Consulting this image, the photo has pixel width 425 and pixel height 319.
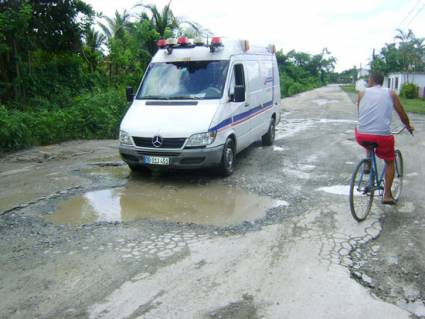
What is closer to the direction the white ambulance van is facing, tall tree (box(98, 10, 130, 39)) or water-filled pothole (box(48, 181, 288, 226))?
the water-filled pothole

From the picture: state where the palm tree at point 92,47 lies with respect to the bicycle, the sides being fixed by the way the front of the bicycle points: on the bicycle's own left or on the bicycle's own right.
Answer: on the bicycle's own left

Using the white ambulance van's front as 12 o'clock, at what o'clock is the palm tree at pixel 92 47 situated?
The palm tree is roughly at 4 o'clock from the white ambulance van.

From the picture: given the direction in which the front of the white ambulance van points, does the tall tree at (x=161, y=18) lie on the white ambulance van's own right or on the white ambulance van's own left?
on the white ambulance van's own right

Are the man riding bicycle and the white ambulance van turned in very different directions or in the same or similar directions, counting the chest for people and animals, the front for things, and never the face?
very different directions

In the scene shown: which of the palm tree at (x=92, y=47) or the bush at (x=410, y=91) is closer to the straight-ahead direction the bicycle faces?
the bush

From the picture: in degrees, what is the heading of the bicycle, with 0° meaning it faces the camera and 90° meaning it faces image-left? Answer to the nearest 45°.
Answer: approximately 225°

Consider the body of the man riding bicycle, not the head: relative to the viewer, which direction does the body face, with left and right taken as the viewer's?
facing away from the viewer and to the right of the viewer

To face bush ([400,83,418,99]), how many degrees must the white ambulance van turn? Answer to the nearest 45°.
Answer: approximately 180°

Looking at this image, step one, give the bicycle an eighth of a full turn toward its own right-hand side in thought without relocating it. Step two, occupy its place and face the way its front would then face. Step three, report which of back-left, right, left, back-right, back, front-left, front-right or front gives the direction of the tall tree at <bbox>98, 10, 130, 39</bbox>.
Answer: back-left

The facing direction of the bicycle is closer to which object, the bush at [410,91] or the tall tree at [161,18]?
the bush

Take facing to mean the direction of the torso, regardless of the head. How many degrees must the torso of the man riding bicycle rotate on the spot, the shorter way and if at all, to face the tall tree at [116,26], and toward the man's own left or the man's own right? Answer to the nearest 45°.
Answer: approximately 90° to the man's own left
